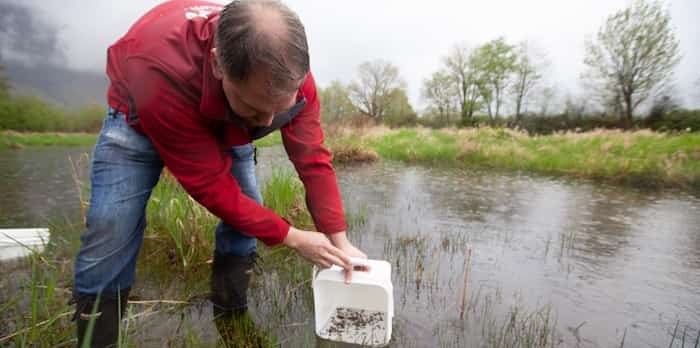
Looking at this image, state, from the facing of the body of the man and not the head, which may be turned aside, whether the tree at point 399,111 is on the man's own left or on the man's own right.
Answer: on the man's own left

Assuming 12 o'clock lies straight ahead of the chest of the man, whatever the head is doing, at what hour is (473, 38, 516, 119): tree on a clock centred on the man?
The tree is roughly at 9 o'clock from the man.

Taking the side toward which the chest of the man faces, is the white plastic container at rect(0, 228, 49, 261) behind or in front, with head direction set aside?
behind

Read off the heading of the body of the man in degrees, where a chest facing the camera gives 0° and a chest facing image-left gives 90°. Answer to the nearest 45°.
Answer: approximately 315°
